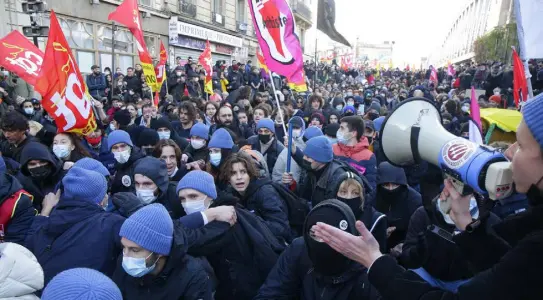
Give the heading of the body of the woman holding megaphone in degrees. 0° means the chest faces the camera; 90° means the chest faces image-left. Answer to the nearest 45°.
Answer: approximately 90°

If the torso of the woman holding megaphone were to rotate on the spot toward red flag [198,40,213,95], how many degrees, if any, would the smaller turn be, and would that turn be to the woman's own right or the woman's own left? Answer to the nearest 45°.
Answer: approximately 45° to the woman's own right

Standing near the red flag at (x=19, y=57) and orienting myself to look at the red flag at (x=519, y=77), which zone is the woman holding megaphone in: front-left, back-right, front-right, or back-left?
front-right

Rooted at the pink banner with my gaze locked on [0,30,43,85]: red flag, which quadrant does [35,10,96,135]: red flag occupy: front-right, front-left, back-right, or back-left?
front-left

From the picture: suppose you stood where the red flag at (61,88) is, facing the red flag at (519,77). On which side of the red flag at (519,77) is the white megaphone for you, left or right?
right

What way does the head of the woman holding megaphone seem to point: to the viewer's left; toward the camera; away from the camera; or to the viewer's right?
to the viewer's left

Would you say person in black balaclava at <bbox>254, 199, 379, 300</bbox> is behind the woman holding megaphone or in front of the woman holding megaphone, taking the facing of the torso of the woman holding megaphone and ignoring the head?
in front

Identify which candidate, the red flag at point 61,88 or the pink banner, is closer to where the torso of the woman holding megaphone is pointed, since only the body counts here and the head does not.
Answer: the red flag

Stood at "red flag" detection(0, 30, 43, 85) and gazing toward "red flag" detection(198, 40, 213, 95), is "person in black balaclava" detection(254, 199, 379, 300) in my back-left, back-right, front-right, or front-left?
back-right

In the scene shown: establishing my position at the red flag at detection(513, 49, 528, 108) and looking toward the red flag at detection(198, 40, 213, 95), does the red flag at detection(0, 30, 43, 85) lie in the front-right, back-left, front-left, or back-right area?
front-left

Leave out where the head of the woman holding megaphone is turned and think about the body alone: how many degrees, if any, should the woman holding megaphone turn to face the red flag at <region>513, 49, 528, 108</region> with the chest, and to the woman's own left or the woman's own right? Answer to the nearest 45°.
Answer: approximately 90° to the woman's own right

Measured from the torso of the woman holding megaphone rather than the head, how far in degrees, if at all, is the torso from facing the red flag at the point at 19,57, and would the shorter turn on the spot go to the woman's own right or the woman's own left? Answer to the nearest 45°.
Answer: approximately 45° to the woman's own right

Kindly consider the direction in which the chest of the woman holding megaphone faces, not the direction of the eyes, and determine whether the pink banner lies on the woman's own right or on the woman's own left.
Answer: on the woman's own right
